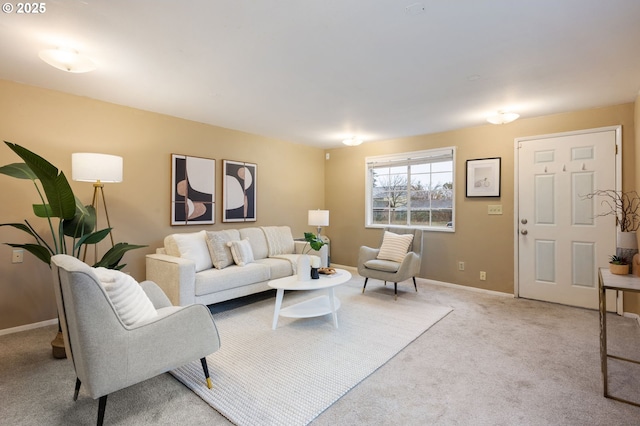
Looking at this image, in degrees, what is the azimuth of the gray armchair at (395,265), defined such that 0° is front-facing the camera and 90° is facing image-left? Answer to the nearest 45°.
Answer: approximately 45°

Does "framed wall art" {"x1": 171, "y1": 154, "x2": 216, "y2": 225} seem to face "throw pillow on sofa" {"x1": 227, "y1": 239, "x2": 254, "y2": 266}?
yes

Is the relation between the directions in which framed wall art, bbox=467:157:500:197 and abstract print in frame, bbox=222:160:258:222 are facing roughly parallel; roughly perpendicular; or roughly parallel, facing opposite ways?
roughly perpendicular

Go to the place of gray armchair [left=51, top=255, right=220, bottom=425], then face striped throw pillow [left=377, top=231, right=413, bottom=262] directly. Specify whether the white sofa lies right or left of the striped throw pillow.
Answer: left

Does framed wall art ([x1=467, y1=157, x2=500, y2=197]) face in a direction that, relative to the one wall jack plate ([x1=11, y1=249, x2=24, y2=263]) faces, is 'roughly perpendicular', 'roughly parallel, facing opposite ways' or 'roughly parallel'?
roughly perpendicular

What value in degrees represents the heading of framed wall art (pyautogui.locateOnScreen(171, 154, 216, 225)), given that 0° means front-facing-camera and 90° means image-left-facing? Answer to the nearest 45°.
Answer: approximately 315°

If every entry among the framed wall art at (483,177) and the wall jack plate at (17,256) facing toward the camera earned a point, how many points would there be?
2

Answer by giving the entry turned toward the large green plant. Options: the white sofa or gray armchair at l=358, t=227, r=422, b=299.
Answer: the gray armchair

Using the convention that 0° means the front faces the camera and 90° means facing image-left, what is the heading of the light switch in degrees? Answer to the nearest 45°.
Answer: approximately 0°

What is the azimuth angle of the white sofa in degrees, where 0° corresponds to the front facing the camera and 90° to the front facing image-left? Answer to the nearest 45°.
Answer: approximately 315°

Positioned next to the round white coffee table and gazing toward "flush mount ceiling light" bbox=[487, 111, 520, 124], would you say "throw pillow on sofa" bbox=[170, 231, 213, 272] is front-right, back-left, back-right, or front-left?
back-left
